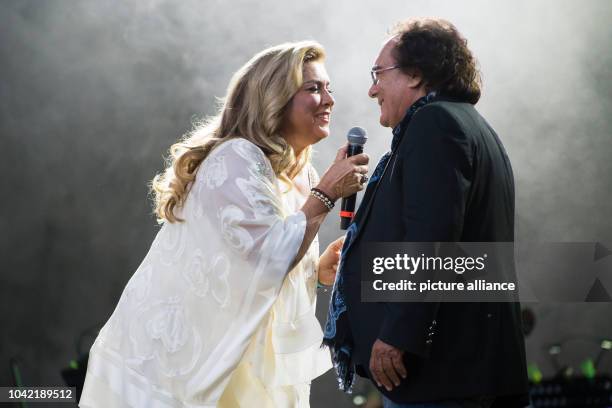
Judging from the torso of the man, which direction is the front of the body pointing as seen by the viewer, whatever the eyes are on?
to the viewer's left

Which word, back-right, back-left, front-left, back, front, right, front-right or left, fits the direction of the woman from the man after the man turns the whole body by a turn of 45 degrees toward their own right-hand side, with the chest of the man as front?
front

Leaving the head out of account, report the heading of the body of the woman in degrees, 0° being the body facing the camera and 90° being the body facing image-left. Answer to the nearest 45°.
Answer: approximately 270°

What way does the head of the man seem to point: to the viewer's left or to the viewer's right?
to the viewer's left
